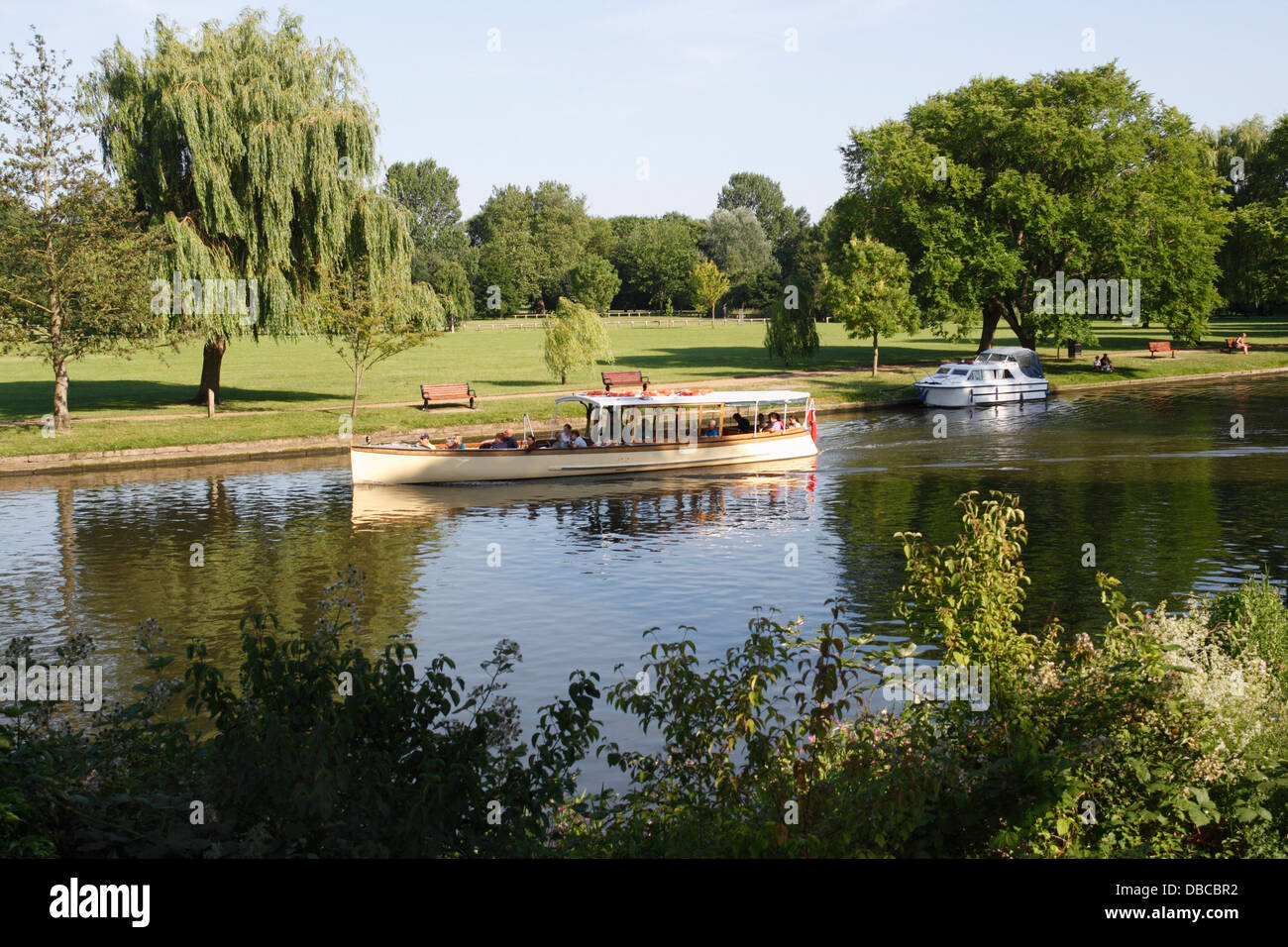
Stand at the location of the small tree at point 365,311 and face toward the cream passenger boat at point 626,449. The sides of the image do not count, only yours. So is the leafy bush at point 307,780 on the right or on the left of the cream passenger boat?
right

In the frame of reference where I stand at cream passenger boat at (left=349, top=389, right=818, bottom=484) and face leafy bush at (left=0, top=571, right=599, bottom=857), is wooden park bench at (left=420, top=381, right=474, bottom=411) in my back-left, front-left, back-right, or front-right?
back-right

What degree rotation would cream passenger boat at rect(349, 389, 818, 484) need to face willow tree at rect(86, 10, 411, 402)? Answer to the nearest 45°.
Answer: approximately 45° to its right

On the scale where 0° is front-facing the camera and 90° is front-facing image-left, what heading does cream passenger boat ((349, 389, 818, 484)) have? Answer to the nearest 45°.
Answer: approximately 90°

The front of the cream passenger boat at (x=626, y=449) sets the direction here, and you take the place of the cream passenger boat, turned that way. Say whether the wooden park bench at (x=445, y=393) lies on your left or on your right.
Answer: on your right

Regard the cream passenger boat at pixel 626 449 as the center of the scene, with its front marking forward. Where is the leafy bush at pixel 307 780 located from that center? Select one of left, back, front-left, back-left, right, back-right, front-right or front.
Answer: left

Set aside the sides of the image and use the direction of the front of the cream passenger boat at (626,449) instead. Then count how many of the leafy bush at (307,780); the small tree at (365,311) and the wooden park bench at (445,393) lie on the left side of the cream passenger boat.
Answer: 1

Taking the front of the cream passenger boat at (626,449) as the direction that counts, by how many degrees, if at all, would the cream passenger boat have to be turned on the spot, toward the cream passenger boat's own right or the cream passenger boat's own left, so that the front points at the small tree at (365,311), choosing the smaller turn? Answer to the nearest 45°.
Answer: approximately 45° to the cream passenger boat's own right

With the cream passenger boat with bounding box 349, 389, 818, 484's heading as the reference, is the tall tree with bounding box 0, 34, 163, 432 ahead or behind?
ahead
